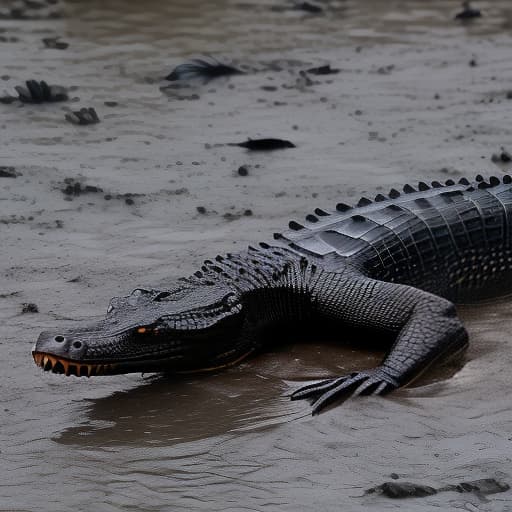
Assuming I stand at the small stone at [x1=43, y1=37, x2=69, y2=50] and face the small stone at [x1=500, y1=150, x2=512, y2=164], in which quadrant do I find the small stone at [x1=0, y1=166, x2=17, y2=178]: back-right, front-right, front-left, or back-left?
front-right

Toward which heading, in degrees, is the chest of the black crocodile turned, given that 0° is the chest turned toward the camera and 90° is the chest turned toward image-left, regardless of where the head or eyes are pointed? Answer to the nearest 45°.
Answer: approximately 45°

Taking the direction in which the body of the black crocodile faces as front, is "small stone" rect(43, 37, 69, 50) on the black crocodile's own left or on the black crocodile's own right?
on the black crocodile's own right

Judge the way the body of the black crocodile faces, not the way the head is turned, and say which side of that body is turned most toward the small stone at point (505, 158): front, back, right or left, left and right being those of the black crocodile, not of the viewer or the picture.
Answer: back

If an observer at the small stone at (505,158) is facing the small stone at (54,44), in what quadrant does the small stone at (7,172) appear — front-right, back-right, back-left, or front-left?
front-left

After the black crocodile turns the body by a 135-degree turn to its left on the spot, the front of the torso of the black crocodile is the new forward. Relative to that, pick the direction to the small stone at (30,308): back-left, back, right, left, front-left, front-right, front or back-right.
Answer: back

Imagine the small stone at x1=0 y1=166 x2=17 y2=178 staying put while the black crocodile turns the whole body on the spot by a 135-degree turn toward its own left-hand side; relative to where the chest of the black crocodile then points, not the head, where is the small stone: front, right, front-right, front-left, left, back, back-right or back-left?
back-left
